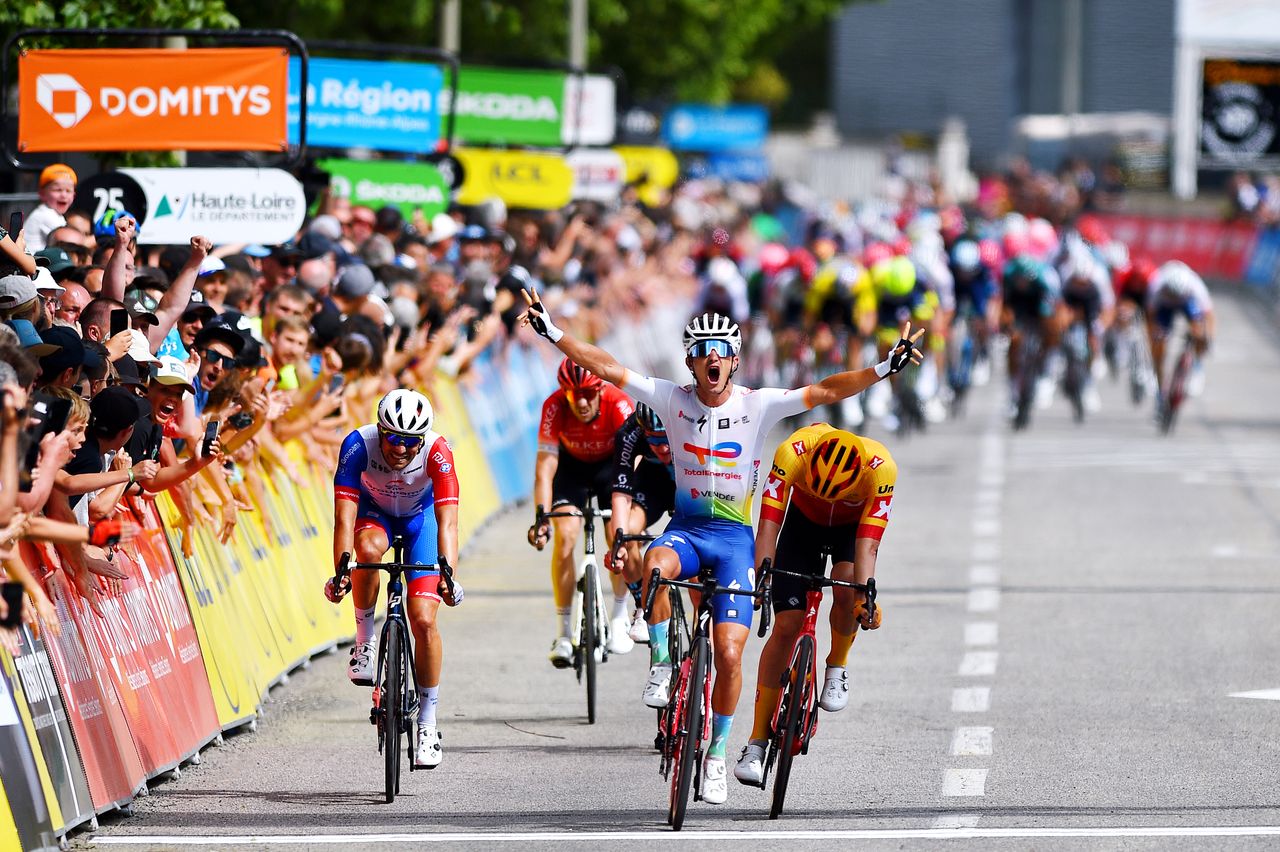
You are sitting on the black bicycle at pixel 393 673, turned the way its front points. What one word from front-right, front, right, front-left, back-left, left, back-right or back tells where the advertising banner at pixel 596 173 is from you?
back

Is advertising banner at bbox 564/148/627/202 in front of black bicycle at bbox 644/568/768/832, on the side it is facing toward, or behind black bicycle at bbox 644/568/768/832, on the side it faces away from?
behind

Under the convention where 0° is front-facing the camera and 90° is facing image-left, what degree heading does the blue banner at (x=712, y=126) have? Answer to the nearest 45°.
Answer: approximately 0°

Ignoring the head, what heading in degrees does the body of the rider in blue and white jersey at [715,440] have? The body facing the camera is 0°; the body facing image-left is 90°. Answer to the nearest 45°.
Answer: approximately 0°

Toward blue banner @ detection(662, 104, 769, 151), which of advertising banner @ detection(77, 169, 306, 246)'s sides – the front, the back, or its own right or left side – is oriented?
back

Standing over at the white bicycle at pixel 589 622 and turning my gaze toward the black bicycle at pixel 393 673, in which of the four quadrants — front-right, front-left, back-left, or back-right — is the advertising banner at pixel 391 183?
back-right

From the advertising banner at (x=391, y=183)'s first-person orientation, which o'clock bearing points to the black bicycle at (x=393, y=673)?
The black bicycle is roughly at 12 o'clock from the advertising banner.

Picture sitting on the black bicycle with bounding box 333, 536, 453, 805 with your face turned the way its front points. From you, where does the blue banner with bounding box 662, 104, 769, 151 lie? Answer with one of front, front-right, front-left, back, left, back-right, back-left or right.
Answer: back

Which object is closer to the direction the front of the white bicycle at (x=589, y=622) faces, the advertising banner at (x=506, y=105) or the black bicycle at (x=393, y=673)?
the black bicycle
